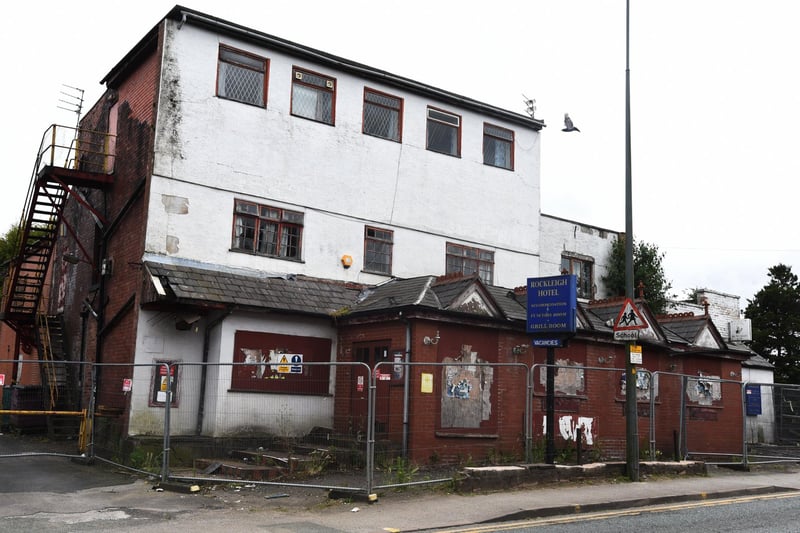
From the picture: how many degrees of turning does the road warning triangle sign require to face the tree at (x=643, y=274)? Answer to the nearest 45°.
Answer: approximately 180°

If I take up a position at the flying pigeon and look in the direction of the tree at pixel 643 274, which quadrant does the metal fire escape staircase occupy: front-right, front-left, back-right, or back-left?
back-left

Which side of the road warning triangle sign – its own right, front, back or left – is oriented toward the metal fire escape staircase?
right

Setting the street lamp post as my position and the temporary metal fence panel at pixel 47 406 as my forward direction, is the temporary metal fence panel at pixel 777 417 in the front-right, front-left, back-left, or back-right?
back-right

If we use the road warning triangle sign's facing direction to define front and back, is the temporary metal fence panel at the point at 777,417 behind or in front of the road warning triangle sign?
behind

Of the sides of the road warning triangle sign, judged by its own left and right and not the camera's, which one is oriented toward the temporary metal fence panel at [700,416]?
back

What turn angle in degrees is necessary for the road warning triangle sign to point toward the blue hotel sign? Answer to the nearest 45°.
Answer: approximately 45° to its right

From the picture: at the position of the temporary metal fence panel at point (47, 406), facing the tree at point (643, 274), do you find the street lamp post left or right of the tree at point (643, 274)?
right

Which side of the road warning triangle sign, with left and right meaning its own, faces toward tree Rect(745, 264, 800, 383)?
back

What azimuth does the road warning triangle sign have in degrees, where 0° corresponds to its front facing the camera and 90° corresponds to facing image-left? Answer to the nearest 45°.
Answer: approximately 0°

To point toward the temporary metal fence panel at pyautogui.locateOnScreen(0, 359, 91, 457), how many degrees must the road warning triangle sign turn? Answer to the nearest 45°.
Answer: approximately 90° to its right
